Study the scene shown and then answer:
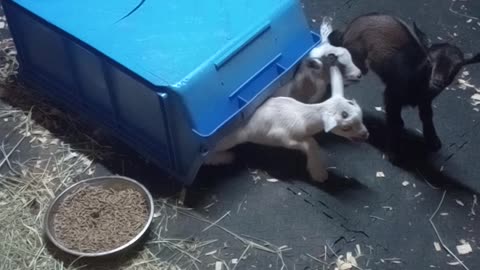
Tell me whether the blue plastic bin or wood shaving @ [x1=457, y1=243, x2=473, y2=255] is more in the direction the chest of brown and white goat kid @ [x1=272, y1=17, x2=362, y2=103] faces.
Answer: the wood shaving

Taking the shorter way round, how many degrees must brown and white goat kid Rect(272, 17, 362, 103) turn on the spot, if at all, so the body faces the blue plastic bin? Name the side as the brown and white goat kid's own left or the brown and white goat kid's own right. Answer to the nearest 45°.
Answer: approximately 180°

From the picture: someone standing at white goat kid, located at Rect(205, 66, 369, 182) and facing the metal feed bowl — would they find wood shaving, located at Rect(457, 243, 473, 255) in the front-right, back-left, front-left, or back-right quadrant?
back-left

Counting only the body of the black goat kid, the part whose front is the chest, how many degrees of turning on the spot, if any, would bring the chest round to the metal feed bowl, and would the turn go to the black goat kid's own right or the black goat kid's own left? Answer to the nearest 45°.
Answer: approximately 90° to the black goat kid's own right

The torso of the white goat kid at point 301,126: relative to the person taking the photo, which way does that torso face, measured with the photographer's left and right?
facing to the right of the viewer

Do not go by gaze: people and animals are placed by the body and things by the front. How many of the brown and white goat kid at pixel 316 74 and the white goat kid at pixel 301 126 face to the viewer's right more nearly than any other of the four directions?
2

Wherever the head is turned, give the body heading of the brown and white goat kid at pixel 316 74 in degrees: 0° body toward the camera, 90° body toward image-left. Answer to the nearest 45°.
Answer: approximately 270°

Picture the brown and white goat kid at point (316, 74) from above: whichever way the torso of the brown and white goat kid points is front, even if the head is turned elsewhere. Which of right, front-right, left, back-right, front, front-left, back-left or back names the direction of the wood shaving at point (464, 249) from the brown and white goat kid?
front-right
